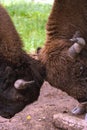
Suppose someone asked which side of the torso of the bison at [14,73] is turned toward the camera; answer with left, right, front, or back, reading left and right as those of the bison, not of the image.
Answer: right
